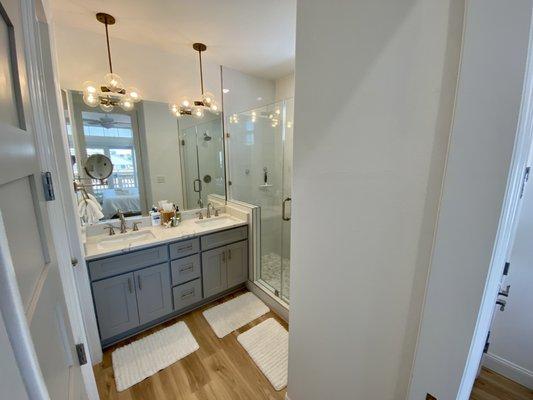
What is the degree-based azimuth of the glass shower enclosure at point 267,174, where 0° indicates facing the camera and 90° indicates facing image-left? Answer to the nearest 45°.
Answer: approximately 45°

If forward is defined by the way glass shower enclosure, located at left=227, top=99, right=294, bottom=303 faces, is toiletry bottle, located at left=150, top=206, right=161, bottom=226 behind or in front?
in front

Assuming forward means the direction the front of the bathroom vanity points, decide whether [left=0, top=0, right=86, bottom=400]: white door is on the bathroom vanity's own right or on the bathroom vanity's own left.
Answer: on the bathroom vanity's own right

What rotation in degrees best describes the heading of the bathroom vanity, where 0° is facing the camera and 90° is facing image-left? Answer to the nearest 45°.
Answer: approximately 315°

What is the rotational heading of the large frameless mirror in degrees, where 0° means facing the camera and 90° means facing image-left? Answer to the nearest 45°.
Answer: approximately 315°

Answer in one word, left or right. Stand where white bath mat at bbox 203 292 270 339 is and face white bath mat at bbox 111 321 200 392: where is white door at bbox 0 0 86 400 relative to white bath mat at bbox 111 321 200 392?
left

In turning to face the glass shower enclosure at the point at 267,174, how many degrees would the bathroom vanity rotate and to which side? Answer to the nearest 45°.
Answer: approximately 45° to its left
